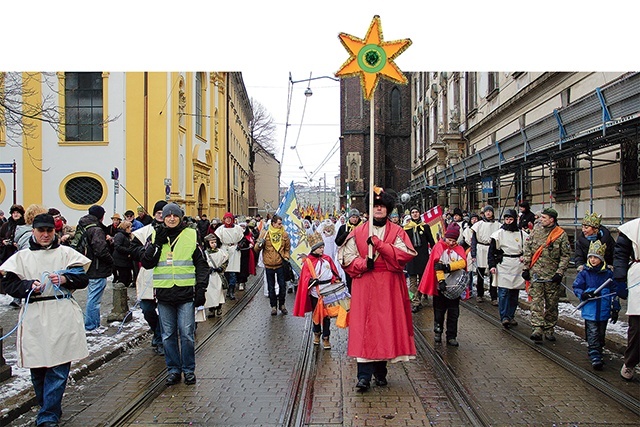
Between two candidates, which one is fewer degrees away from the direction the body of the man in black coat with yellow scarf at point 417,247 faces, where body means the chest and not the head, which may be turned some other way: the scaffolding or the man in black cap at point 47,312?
the man in black cap

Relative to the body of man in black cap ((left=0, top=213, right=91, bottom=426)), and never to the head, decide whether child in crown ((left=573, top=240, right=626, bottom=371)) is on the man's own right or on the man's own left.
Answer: on the man's own left

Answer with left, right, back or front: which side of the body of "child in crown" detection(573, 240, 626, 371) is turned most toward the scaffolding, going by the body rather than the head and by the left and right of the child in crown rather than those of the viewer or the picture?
back

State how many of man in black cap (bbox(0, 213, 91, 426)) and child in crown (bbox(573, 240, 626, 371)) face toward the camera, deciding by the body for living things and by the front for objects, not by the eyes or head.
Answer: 2

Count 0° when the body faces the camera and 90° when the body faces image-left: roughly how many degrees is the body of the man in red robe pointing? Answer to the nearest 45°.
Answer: approximately 0°

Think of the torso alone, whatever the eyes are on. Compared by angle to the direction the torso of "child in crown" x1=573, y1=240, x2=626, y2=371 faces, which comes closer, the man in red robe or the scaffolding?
the man in red robe

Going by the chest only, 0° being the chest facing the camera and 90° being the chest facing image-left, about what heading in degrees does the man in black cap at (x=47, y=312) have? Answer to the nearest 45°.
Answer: approximately 0°

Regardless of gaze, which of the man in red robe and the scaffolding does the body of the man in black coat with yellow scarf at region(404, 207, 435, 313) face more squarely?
the man in red robe
